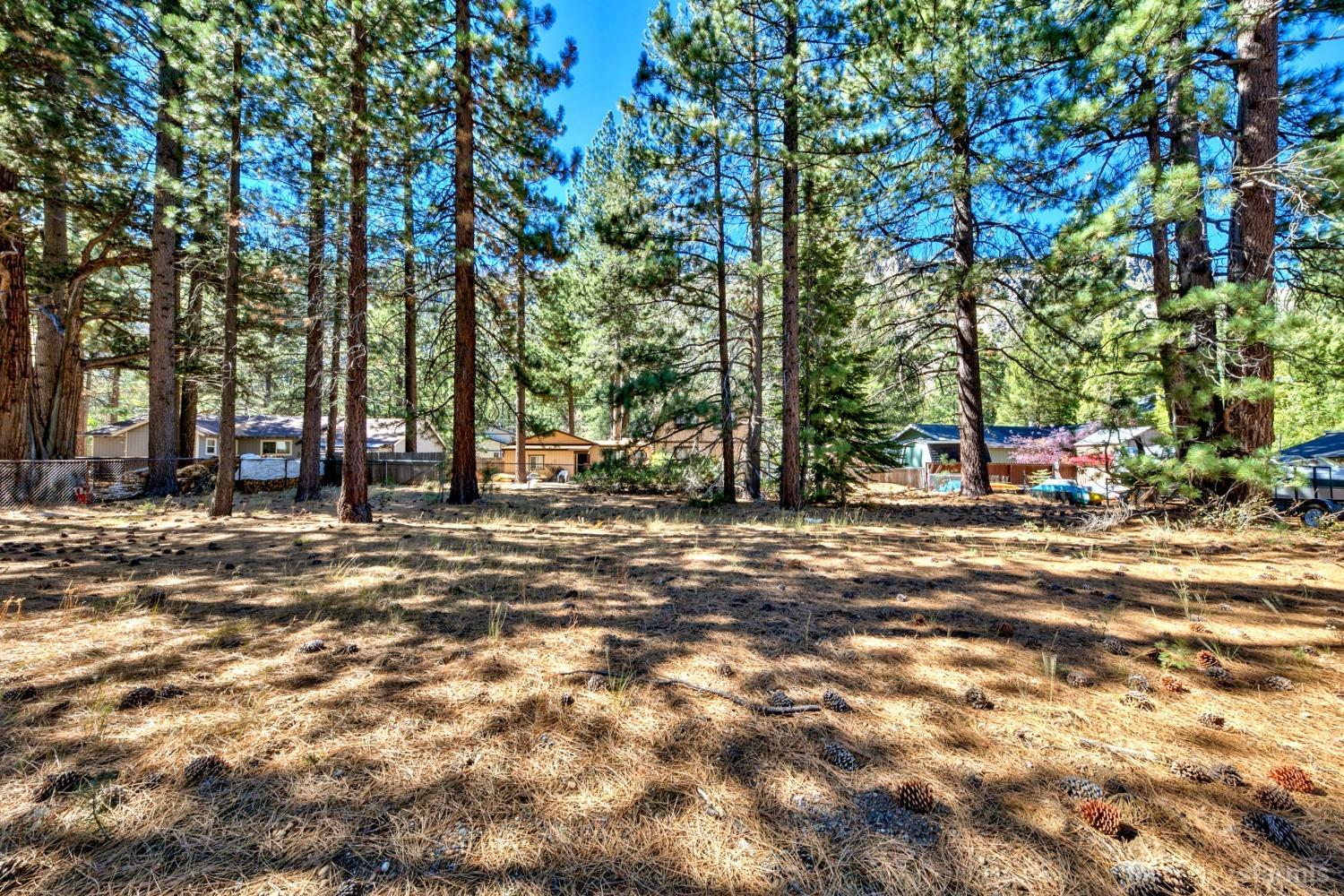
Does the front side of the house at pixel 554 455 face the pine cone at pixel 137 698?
yes

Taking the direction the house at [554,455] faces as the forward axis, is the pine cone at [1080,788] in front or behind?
in front

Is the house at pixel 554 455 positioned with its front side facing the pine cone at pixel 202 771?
yes

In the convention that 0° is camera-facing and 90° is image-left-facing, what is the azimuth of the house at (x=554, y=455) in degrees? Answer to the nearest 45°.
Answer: approximately 0°

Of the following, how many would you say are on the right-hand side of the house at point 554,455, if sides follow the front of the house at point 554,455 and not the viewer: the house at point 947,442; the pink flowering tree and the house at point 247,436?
1

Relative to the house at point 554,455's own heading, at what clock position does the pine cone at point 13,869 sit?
The pine cone is roughly at 12 o'clock from the house.

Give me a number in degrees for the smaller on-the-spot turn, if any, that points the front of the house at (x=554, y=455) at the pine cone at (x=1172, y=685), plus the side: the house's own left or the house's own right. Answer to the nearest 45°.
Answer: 0° — it already faces it

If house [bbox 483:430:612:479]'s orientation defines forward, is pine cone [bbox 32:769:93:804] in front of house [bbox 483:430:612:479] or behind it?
in front

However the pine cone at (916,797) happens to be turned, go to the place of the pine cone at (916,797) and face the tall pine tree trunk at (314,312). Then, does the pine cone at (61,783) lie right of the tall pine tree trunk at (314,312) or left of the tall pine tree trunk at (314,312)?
left

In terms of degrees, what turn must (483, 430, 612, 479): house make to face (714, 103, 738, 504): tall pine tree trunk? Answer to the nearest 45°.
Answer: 0° — it already faces it

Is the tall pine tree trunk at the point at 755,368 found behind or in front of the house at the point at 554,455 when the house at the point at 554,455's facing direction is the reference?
in front

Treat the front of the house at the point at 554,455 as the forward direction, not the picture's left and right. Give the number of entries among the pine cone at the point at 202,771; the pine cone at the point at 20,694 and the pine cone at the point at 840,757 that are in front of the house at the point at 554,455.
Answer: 3
